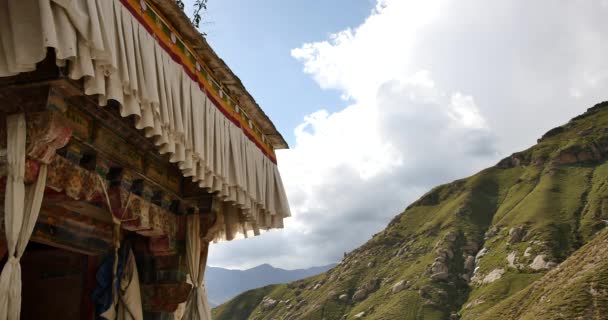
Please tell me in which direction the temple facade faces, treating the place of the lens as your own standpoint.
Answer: facing the viewer and to the right of the viewer
